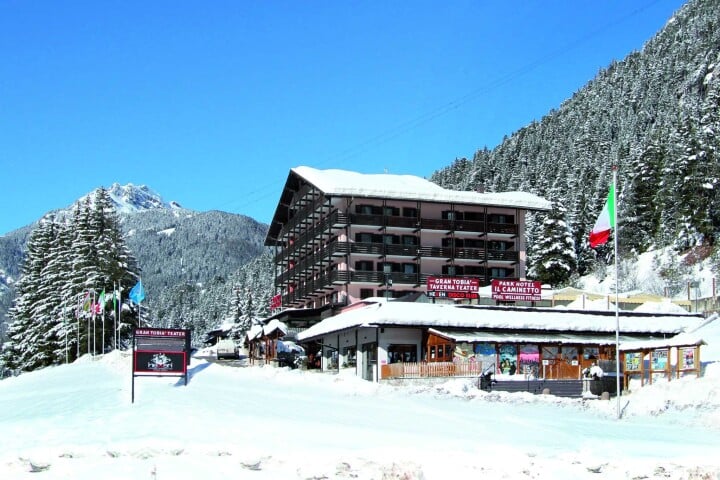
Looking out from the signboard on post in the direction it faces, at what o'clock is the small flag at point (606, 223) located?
The small flag is roughly at 10 o'clock from the signboard on post.

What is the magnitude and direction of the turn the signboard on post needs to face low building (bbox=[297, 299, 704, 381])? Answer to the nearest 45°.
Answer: approximately 135° to its left

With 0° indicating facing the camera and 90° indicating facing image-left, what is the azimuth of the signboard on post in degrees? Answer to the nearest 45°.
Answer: approximately 0°

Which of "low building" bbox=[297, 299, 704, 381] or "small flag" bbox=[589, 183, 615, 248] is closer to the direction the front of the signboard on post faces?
the small flag
